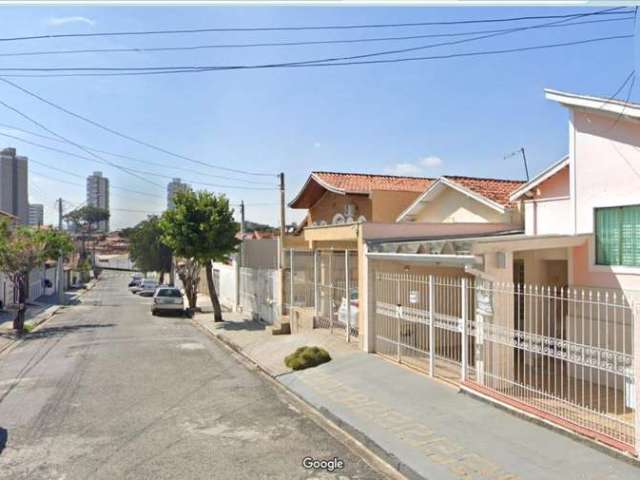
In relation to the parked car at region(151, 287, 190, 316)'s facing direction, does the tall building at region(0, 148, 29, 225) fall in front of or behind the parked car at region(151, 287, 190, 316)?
in front

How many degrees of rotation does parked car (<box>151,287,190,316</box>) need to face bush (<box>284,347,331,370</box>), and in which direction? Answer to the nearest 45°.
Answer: approximately 180°

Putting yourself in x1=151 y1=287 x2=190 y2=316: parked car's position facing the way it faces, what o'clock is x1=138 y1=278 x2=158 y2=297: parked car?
x1=138 y1=278 x2=158 y2=297: parked car is roughly at 12 o'clock from x1=151 y1=287 x2=190 y2=316: parked car.

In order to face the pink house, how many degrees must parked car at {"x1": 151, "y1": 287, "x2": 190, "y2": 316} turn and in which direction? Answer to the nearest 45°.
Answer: approximately 135° to its right

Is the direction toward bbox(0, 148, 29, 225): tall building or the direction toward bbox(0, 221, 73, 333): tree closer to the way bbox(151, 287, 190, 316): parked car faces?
the tall building

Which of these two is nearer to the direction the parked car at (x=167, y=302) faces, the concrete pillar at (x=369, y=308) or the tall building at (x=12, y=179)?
the tall building

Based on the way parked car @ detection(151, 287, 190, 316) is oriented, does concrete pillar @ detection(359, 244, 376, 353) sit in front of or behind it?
behind

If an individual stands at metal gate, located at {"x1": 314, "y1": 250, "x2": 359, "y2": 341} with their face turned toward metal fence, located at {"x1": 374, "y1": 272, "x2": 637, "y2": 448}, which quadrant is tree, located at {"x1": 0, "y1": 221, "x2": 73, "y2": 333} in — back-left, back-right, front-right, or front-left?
back-right

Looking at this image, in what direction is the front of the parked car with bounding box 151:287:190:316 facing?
away from the camera

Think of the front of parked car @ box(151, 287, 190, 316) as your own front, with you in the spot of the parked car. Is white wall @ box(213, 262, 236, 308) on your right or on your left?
on your right

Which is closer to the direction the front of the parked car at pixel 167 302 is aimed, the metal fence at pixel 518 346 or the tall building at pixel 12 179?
the tall building

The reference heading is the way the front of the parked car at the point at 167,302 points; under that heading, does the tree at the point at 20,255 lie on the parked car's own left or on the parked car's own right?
on the parked car's own left

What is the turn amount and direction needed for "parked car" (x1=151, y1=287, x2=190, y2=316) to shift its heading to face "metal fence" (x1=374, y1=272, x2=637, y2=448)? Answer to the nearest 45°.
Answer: approximately 180°

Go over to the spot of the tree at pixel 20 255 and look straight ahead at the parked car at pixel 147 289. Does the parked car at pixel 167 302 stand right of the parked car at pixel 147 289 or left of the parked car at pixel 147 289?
right
